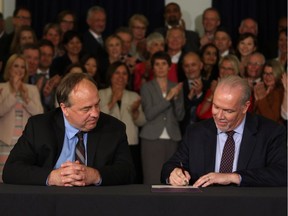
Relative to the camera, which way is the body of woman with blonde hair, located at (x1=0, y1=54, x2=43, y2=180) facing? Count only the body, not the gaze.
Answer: toward the camera

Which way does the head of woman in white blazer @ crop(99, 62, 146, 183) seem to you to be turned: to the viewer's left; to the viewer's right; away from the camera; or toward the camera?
toward the camera

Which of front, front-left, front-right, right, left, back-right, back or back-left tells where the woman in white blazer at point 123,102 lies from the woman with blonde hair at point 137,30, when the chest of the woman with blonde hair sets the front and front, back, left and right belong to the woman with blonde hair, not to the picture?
front

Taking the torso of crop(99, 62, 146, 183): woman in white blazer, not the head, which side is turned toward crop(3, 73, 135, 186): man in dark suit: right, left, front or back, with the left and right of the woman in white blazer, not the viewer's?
front

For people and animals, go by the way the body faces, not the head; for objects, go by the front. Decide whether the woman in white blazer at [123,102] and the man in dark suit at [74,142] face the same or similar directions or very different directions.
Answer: same or similar directions

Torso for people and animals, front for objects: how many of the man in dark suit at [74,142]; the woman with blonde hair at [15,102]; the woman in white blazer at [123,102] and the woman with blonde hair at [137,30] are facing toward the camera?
4

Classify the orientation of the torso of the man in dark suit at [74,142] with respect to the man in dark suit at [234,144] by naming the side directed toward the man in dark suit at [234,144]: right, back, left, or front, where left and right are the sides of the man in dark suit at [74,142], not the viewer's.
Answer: left

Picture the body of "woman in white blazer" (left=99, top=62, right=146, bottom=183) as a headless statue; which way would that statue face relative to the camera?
toward the camera

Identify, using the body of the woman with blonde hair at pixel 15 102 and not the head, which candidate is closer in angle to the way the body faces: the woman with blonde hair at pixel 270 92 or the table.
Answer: the table

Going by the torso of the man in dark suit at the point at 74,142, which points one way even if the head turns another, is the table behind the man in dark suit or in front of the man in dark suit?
in front

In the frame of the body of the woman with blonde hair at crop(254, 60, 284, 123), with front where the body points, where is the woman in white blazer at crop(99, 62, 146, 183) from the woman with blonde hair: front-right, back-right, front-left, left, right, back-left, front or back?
front-right

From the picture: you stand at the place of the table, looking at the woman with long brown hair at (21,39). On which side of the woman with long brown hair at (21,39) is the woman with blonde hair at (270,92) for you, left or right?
right

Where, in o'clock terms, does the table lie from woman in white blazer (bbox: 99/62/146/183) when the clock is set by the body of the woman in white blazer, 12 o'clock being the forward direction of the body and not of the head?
The table is roughly at 12 o'clock from the woman in white blazer.

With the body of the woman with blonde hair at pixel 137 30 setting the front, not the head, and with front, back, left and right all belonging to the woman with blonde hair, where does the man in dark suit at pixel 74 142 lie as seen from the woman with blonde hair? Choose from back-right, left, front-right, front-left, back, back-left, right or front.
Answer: front

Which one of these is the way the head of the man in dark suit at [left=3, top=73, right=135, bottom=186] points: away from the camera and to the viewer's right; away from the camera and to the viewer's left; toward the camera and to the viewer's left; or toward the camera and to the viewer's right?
toward the camera and to the viewer's right

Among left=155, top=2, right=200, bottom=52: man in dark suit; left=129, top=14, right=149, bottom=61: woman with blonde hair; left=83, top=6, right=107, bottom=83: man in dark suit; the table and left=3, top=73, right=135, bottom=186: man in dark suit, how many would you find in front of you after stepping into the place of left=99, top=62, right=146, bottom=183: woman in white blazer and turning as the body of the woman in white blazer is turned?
2

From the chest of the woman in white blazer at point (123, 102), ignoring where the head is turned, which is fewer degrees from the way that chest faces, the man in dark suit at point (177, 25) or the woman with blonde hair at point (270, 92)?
the woman with blonde hair

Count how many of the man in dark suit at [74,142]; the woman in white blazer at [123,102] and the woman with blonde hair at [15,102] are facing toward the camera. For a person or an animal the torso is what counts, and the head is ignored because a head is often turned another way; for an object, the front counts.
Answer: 3
